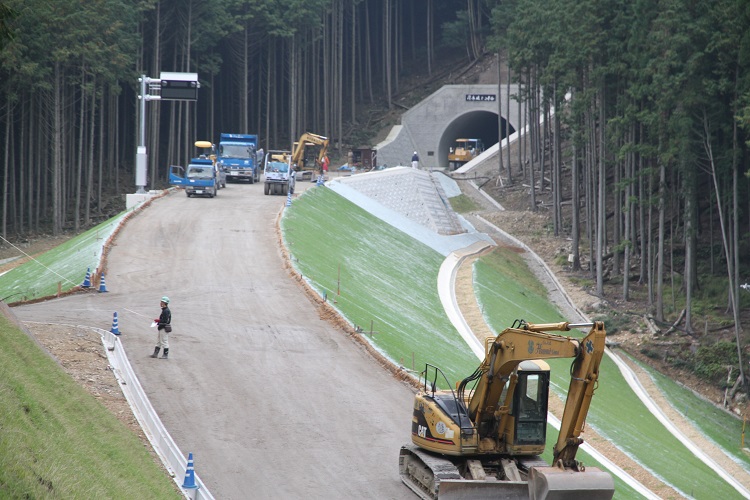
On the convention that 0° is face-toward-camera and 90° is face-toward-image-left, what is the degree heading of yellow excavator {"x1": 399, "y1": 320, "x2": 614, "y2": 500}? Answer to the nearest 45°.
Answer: approximately 315°

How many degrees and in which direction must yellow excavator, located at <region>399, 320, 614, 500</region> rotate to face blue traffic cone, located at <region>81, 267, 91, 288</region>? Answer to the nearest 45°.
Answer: approximately 180°

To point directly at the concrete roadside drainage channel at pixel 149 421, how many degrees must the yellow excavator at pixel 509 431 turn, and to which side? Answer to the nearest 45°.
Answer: approximately 135° to its right

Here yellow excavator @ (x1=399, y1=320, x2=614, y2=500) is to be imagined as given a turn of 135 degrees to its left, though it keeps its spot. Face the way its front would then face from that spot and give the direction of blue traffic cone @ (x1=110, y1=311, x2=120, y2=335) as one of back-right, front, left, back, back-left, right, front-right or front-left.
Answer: front-left

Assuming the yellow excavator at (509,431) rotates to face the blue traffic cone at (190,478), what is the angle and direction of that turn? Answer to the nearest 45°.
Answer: approximately 135° to its right
